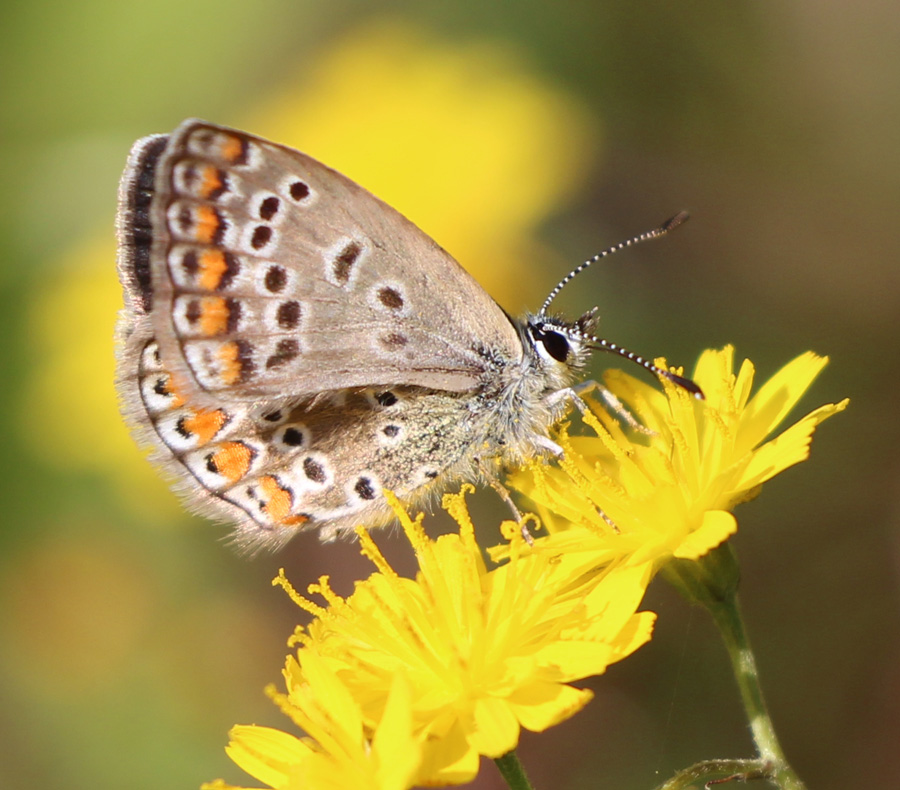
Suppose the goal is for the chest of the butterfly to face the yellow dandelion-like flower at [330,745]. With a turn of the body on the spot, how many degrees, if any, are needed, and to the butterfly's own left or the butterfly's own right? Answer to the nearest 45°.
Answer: approximately 90° to the butterfly's own right

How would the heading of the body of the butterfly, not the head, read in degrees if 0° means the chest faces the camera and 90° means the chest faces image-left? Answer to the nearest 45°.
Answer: approximately 270°
